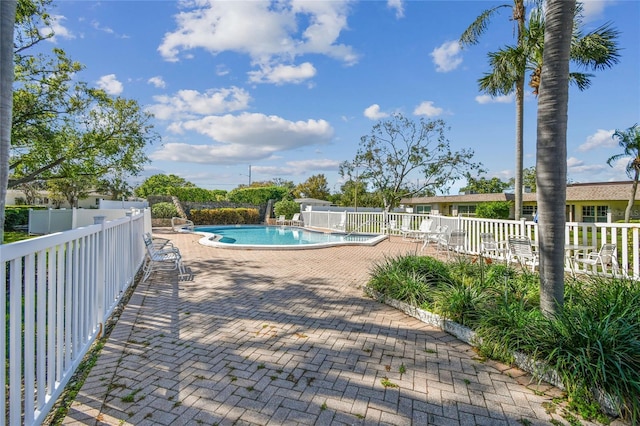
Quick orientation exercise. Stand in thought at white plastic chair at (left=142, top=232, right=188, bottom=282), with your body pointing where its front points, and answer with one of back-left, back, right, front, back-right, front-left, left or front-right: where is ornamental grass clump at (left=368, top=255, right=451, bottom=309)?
front-right

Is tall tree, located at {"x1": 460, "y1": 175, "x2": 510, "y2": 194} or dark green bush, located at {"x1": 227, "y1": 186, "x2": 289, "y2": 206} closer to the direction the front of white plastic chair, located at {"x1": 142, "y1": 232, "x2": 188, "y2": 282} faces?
the tall tree

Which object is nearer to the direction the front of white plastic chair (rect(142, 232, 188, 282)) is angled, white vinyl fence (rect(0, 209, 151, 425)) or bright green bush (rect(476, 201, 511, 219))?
the bright green bush

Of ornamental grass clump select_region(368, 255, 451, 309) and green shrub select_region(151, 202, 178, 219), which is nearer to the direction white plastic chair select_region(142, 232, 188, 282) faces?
the ornamental grass clump

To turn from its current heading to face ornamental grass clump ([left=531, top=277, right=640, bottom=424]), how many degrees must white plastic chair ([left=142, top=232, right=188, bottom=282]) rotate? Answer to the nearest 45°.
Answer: approximately 45° to its right

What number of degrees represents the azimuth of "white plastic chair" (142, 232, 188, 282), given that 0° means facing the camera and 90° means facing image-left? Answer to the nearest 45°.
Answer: approximately 270°

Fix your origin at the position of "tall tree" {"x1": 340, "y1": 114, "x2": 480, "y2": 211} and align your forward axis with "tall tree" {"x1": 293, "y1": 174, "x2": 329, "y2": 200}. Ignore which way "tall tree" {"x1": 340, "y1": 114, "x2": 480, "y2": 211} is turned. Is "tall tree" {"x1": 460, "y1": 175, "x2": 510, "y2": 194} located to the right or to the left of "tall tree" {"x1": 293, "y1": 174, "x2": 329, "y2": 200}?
right

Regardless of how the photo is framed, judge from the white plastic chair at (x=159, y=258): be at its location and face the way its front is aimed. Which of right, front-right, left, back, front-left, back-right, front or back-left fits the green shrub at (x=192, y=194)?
left

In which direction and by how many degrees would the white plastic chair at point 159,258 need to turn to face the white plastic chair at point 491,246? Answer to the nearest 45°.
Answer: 0° — it already faces it

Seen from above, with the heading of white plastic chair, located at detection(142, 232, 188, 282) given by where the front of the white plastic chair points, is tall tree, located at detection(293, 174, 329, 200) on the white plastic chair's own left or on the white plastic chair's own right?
on the white plastic chair's own left
